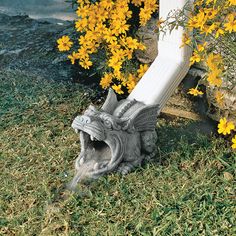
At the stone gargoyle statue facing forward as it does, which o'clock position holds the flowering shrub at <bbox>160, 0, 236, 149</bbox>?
The flowering shrub is roughly at 7 o'clock from the stone gargoyle statue.

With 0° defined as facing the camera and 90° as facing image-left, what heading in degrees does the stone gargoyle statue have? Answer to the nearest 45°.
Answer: approximately 45°

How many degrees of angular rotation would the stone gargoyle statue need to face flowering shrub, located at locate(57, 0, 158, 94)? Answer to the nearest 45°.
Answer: approximately 135° to its right

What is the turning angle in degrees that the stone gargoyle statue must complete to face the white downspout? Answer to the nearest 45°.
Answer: approximately 180°

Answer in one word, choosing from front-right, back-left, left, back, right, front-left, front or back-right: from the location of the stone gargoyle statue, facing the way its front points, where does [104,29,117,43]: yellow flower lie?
back-right
